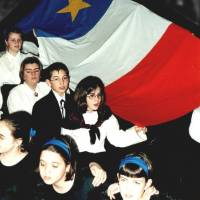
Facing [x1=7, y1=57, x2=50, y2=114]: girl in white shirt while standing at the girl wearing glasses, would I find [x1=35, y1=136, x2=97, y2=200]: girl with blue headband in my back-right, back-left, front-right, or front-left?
back-left

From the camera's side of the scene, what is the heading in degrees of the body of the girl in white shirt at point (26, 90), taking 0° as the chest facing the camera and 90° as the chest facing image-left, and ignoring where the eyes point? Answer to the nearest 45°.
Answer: approximately 315°

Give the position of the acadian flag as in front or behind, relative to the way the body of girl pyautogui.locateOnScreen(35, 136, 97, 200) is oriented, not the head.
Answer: behind

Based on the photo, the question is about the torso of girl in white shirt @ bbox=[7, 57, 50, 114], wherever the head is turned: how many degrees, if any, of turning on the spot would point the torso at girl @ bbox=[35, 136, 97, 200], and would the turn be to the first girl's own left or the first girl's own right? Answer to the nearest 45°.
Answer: approximately 45° to the first girl's own right
